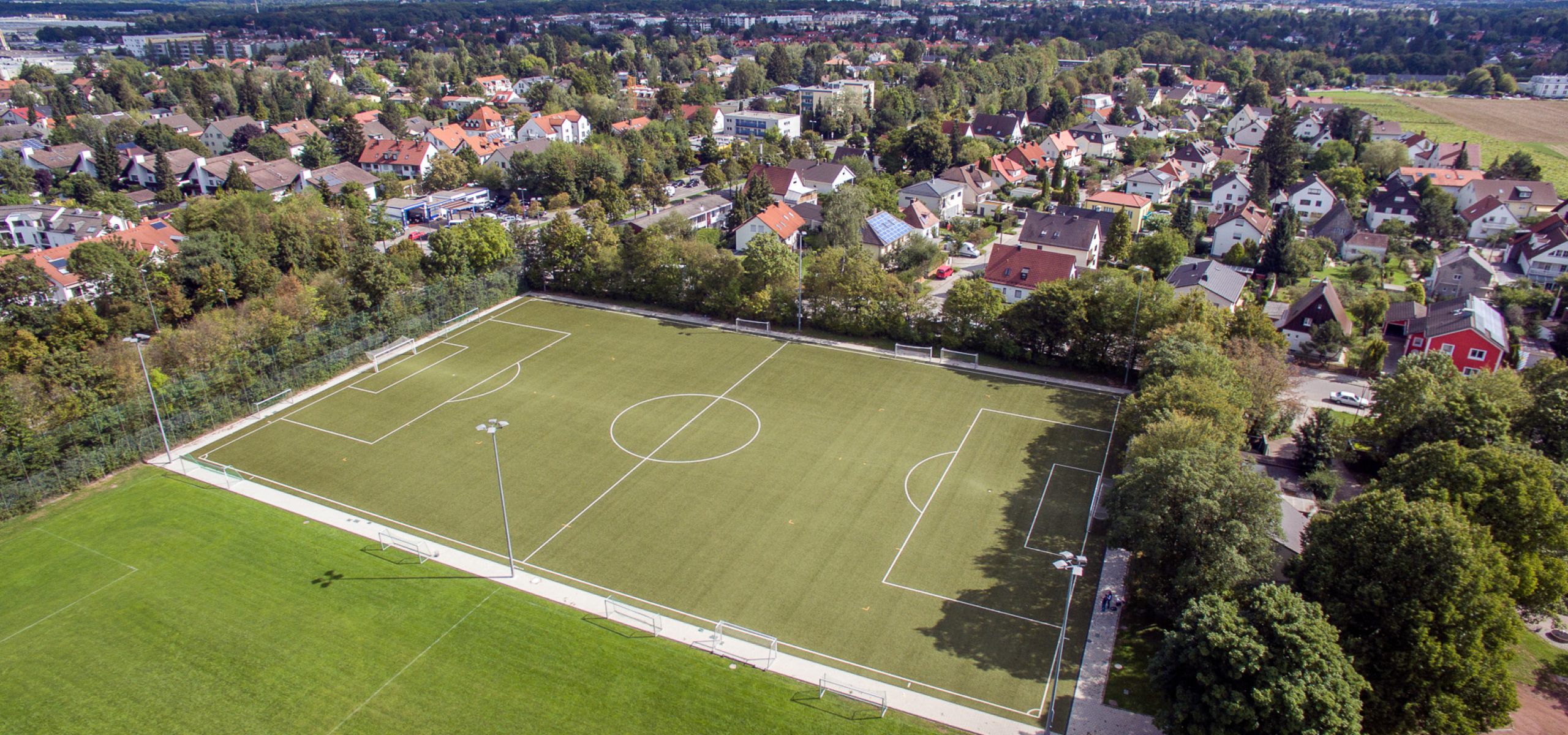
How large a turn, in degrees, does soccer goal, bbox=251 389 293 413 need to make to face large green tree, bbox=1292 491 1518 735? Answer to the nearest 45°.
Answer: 0° — it already faces it

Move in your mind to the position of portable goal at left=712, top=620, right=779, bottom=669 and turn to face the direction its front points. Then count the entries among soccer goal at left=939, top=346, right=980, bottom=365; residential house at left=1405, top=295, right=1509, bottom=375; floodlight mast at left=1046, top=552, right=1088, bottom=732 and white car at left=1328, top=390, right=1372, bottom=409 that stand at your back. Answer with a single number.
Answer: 0

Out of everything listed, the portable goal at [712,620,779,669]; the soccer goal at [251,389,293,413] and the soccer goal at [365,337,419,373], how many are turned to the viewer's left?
0

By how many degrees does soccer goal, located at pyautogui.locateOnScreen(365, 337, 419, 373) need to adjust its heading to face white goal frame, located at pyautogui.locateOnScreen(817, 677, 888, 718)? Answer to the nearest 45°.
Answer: approximately 45° to its right

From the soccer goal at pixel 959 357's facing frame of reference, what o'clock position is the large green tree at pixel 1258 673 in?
The large green tree is roughly at 10 o'clock from the soccer goal.

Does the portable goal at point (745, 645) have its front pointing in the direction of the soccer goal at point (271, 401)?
no

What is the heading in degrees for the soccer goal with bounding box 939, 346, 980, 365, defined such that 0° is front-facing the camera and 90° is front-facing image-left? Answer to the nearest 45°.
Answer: approximately 45°

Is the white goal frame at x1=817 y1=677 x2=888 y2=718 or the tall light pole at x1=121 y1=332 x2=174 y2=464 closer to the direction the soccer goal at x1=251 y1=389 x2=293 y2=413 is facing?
the white goal frame

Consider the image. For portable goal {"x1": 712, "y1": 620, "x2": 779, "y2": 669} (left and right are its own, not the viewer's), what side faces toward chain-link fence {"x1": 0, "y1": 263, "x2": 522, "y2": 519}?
left

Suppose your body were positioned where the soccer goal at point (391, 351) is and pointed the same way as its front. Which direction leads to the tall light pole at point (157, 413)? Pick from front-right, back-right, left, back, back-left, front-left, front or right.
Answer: right

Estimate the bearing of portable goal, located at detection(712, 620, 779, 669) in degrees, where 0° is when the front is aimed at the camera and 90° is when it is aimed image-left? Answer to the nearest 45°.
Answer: approximately 225°

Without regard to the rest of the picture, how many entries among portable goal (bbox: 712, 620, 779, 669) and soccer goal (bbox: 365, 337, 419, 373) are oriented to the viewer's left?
0

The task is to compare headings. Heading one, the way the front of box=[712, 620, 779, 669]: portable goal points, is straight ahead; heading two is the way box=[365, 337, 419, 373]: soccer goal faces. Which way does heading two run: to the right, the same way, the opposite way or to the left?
to the right

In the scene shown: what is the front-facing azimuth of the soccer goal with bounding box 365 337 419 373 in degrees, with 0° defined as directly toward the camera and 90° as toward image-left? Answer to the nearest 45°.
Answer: approximately 315°

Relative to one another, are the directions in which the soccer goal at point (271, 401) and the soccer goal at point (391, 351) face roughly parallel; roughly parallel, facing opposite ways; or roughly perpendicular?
roughly parallel

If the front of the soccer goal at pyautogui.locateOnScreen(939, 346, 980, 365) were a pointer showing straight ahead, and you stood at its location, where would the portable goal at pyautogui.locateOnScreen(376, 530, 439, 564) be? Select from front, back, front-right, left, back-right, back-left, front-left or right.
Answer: front

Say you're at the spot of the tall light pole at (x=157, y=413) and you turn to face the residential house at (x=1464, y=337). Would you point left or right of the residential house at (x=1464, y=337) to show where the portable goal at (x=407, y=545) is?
right
